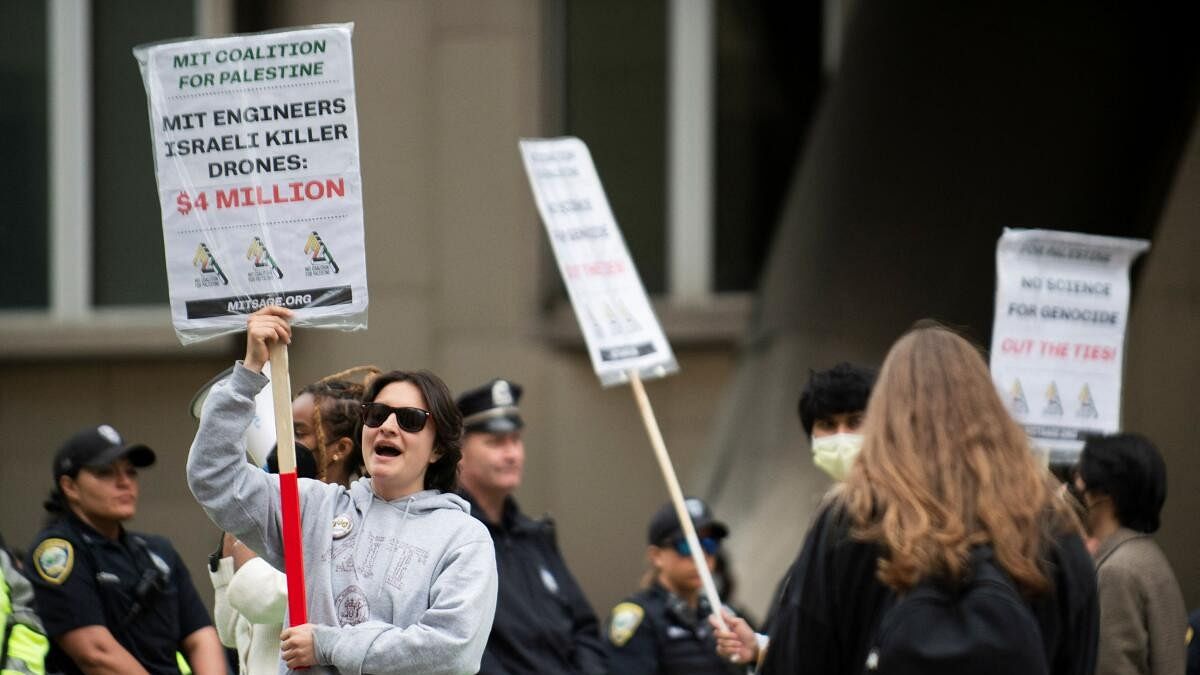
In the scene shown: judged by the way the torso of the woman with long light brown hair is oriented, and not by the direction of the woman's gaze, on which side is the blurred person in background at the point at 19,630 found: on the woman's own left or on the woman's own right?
on the woman's own left

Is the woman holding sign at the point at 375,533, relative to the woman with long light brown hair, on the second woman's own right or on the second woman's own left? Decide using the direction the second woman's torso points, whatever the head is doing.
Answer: on the second woman's own left

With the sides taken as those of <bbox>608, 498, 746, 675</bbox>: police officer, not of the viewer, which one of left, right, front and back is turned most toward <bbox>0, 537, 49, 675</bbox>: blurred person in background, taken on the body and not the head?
right

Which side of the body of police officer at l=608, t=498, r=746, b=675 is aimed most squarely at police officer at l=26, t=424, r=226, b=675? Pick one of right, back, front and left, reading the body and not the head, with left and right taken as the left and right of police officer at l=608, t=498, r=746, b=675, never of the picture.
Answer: right

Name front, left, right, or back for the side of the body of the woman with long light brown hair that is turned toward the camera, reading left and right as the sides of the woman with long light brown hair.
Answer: back

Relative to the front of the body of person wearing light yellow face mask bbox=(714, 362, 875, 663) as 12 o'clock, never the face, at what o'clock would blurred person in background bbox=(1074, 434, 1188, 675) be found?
The blurred person in background is roughly at 8 o'clock from the person wearing light yellow face mask.

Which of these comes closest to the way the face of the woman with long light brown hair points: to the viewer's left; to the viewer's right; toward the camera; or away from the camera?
away from the camera

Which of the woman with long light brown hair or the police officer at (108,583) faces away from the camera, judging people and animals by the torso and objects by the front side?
the woman with long light brown hair
